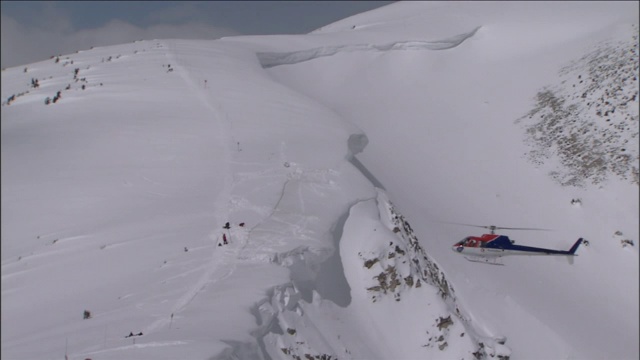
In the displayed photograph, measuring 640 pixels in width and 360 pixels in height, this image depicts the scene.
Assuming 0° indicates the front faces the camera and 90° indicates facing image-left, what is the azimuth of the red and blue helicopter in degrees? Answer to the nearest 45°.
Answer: approximately 90°
